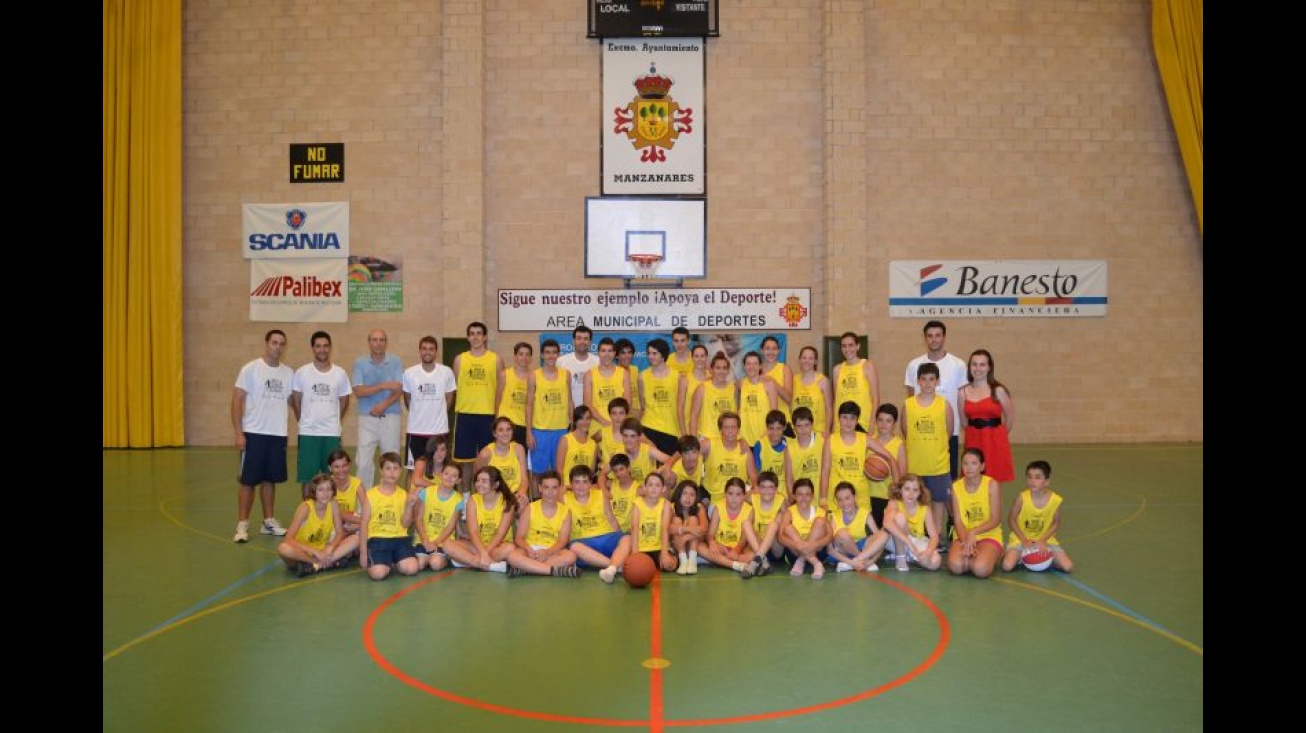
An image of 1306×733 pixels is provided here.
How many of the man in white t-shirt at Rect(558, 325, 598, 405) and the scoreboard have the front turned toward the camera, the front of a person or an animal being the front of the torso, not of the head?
2

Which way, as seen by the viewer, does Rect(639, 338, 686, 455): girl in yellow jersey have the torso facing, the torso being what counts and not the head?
toward the camera

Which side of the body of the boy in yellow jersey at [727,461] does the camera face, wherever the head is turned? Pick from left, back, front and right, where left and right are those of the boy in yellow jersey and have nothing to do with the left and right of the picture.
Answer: front

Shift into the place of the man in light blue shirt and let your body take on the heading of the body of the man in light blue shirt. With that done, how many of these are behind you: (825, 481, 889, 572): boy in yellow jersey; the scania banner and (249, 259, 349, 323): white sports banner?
2

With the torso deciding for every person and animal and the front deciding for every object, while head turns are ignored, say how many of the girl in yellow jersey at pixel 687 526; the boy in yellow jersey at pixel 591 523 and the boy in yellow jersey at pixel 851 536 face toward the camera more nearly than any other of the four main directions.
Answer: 3

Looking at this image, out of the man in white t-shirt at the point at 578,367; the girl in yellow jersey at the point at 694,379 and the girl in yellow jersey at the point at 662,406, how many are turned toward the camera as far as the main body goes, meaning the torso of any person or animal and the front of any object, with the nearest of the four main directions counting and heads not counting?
3

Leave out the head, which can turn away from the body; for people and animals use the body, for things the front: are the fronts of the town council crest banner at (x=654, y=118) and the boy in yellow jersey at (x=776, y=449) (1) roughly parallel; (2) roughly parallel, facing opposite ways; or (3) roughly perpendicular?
roughly parallel

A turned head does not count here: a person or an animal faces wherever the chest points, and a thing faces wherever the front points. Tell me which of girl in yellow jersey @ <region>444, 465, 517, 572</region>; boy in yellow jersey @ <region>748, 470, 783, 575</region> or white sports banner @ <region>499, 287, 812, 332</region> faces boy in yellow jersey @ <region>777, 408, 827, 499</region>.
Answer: the white sports banner

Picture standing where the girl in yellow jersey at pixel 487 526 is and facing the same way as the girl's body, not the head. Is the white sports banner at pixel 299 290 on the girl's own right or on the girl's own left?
on the girl's own right

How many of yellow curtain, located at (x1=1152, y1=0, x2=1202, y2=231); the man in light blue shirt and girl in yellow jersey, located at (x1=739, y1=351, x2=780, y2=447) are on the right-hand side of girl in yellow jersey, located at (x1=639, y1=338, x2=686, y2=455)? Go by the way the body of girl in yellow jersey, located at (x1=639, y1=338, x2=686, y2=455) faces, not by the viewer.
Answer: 1

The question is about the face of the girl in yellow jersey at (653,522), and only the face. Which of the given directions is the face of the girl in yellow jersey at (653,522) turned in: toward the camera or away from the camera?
toward the camera

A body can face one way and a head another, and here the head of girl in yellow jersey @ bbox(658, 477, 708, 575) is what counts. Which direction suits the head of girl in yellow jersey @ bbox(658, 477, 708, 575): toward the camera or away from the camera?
toward the camera

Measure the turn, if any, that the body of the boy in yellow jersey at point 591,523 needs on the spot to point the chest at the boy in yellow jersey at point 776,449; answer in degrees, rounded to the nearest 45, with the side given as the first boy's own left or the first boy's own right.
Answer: approximately 90° to the first boy's own left

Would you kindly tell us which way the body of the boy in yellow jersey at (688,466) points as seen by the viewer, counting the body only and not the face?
toward the camera

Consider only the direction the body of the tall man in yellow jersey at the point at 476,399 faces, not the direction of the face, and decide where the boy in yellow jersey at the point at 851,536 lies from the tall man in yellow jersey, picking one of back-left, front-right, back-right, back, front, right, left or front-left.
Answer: front-left

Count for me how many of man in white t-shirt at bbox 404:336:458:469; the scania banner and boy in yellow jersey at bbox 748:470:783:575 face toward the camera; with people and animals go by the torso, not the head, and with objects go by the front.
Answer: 3

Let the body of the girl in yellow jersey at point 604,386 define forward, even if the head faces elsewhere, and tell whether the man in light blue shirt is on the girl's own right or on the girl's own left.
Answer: on the girl's own right

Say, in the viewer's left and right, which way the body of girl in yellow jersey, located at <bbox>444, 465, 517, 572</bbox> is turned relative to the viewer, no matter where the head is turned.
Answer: facing the viewer and to the left of the viewer

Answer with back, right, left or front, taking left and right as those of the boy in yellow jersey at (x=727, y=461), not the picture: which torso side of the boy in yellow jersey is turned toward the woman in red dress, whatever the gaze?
left
